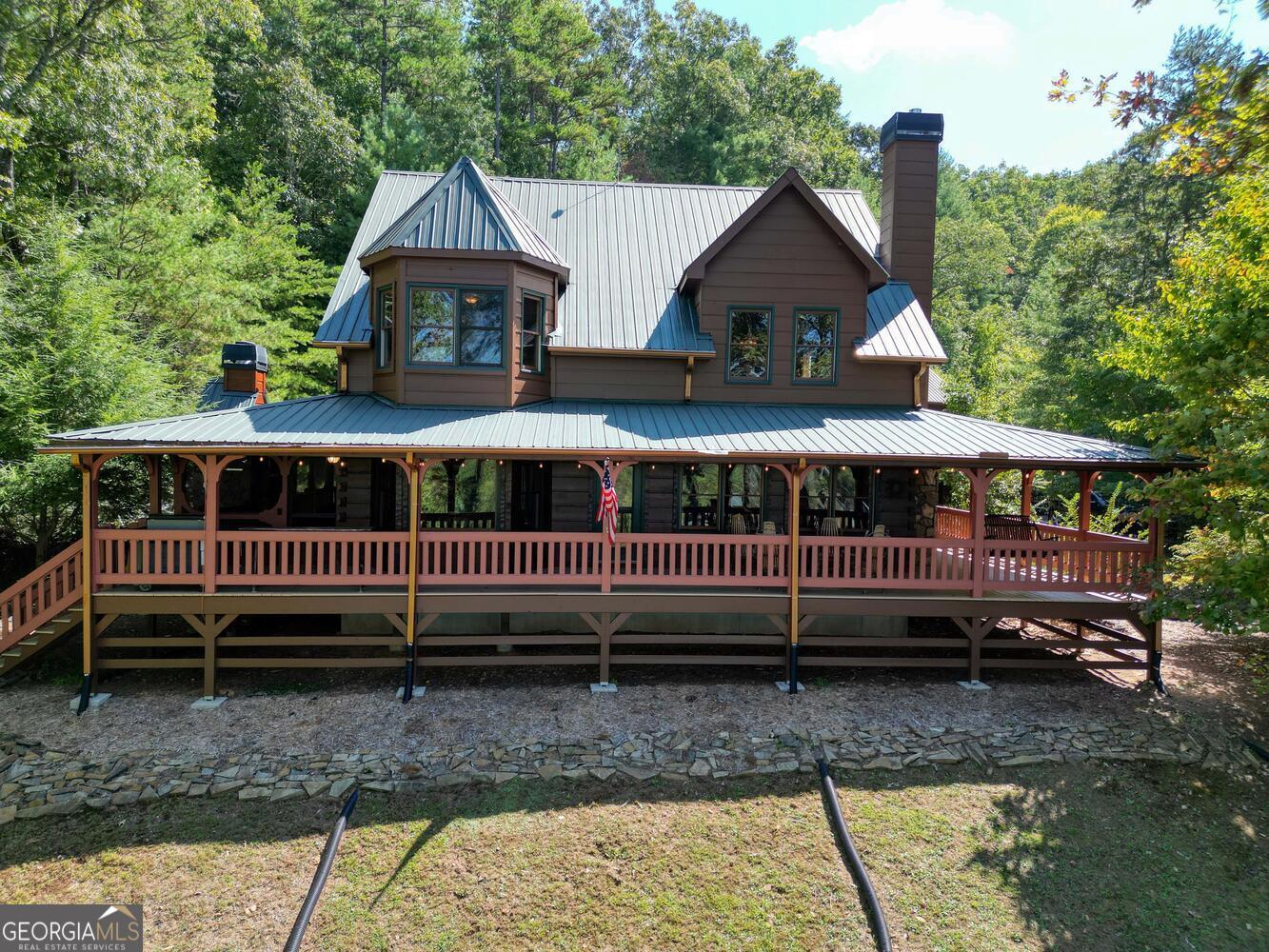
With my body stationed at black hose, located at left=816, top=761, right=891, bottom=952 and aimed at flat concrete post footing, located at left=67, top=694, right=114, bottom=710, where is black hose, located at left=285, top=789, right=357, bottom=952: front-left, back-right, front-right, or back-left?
front-left

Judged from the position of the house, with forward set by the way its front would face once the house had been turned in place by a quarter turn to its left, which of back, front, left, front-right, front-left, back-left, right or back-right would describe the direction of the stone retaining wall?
right

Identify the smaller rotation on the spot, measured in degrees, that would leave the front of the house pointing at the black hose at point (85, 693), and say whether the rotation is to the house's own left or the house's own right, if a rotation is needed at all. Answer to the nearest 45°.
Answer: approximately 90° to the house's own right

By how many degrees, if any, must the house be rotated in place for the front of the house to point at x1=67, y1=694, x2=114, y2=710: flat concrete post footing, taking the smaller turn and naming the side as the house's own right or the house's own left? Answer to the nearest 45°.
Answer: approximately 90° to the house's own right

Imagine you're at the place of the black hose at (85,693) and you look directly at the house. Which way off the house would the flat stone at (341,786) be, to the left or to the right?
right

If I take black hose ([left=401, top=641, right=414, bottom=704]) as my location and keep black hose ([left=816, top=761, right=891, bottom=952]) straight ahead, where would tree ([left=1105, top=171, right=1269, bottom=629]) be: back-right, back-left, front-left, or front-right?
front-left

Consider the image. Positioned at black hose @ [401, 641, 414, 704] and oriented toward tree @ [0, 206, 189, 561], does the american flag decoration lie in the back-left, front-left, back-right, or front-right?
back-right

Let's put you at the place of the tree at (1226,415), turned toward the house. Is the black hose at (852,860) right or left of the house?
left

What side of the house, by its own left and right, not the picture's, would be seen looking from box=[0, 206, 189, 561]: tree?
right

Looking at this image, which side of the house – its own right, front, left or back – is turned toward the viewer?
front
